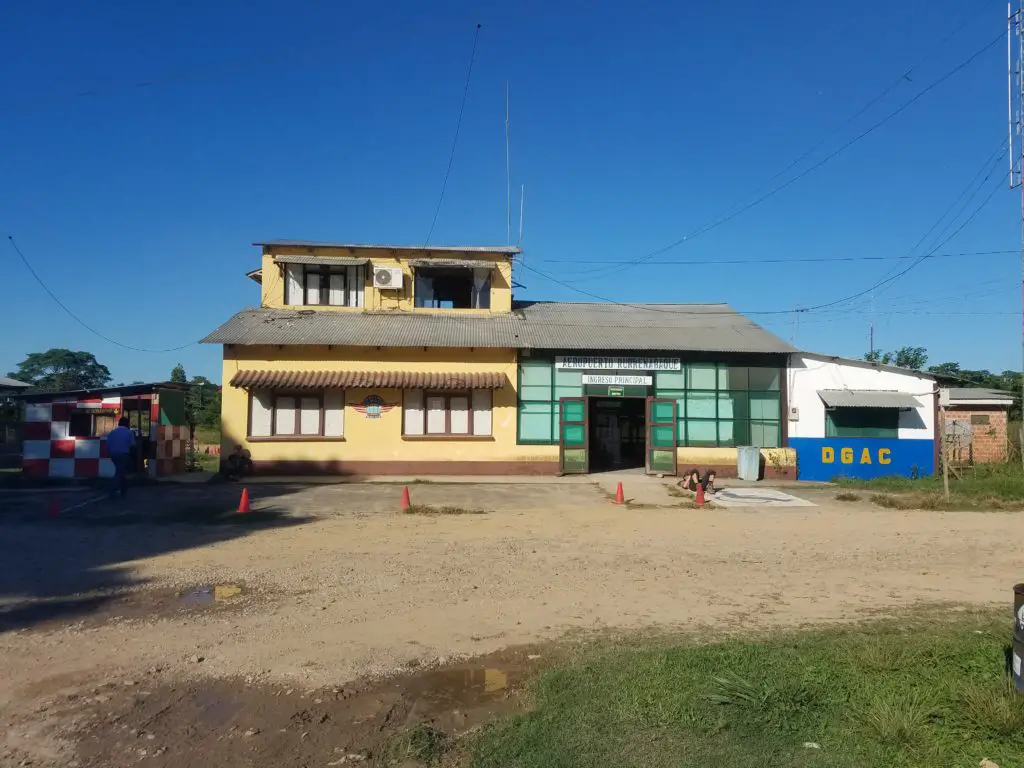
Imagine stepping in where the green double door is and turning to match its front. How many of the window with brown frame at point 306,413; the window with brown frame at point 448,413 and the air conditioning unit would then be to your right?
3

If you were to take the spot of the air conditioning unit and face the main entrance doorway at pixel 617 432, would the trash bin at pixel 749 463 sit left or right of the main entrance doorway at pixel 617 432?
right

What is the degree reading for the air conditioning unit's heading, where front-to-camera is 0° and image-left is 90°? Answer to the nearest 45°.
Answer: approximately 0°

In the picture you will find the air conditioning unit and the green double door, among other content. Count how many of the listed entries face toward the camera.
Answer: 2

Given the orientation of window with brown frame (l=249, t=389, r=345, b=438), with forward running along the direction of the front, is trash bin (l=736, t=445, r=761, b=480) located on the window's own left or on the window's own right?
on the window's own left

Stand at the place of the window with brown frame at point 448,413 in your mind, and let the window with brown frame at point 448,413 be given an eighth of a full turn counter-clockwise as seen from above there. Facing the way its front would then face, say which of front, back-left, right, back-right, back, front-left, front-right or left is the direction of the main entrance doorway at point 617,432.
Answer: left

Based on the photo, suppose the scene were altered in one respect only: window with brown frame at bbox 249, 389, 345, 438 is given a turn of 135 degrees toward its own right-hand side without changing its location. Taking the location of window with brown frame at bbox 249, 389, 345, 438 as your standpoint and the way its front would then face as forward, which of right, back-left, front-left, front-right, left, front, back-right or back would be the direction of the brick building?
back-right

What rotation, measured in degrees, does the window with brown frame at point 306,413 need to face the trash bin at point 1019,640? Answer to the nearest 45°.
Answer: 0° — it already faces it

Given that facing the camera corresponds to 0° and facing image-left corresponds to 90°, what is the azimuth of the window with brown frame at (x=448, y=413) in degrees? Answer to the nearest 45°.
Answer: approximately 0°
